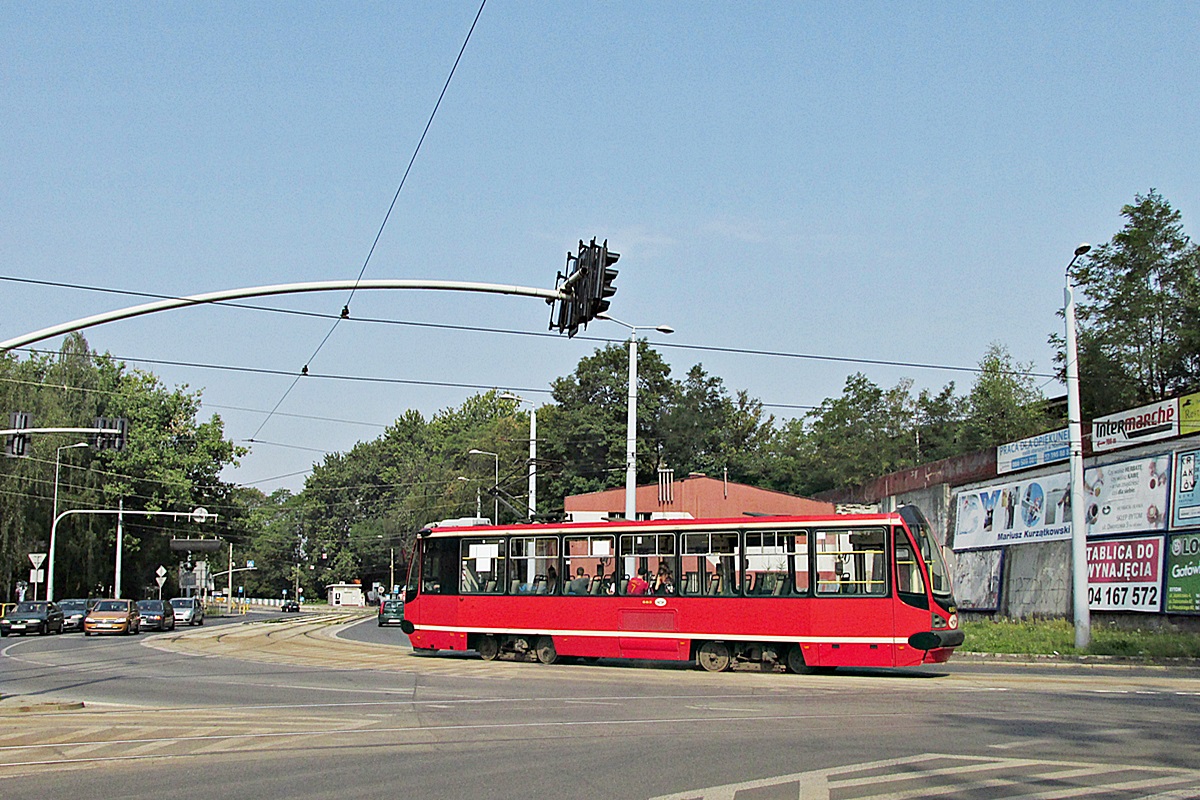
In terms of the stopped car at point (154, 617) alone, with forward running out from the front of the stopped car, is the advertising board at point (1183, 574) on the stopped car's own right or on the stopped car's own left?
on the stopped car's own left

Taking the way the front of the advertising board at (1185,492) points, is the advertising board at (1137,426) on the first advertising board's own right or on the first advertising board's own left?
on the first advertising board's own right

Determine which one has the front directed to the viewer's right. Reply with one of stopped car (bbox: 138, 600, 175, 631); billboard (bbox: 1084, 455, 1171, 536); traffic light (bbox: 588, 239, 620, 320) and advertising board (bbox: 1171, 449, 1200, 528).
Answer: the traffic light

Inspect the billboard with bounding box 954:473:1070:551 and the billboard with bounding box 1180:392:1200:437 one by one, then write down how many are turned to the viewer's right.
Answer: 0

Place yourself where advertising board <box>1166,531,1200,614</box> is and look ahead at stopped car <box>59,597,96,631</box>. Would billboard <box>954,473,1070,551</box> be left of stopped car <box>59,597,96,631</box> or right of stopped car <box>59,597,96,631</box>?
right

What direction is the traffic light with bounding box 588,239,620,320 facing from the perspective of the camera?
to the viewer's right

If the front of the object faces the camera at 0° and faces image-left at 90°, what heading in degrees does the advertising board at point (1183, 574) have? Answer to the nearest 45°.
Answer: approximately 45°

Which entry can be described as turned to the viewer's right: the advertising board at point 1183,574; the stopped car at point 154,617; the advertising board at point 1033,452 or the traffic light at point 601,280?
the traffic light

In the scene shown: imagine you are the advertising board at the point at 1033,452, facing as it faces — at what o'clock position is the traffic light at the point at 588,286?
The traffic light is roughly at 11 o'clock from the advertising board.

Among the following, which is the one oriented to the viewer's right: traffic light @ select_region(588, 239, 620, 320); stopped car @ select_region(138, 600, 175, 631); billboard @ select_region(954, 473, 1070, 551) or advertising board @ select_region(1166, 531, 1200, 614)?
the traffic light
